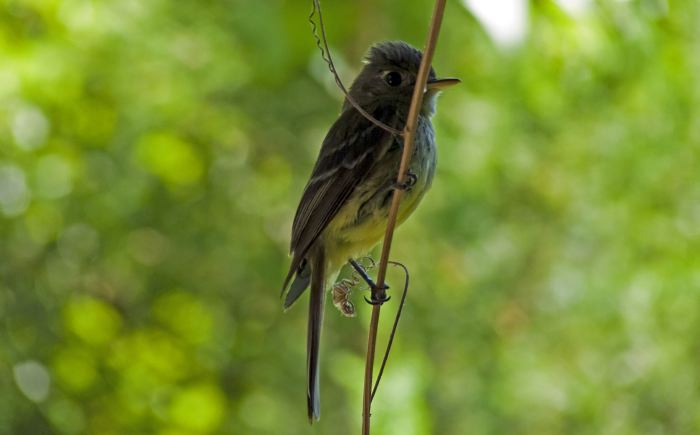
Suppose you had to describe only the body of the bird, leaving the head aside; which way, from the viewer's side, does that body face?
to the viewer's right
